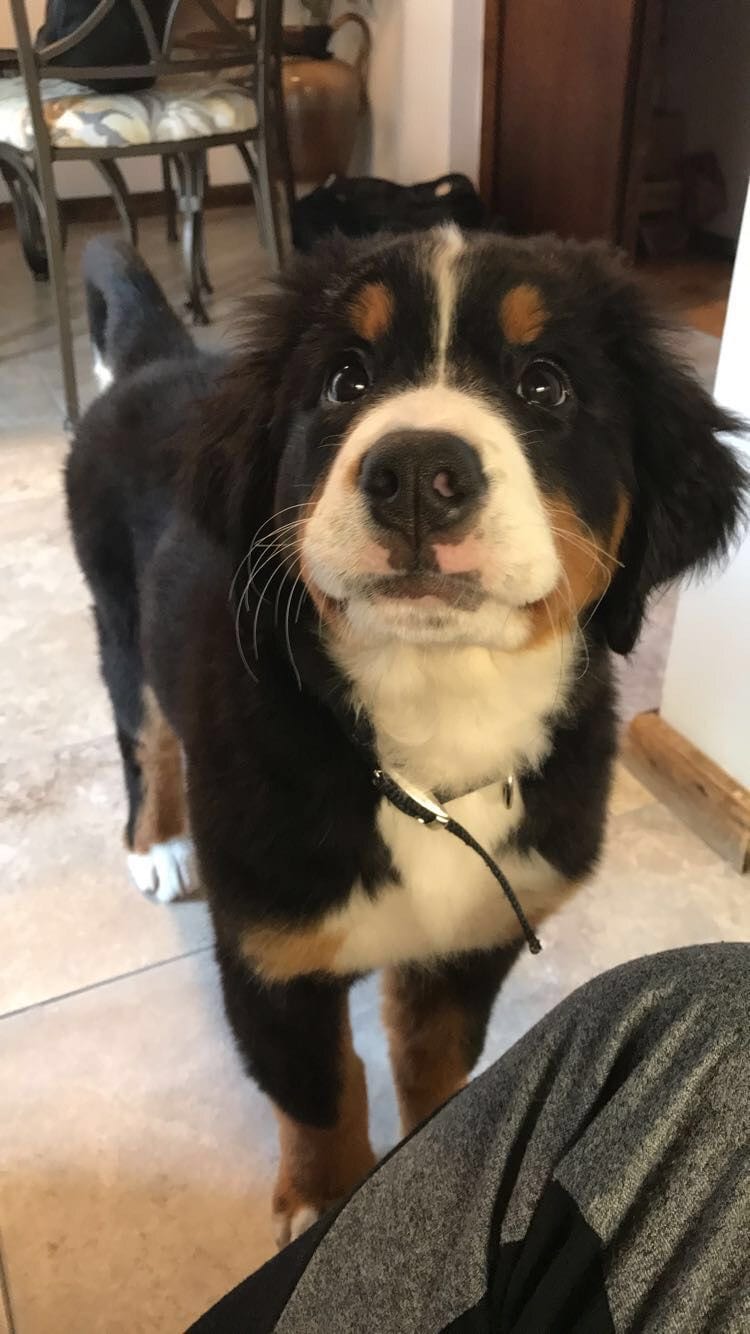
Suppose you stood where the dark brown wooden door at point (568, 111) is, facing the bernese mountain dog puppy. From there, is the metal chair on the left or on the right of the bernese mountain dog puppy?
right

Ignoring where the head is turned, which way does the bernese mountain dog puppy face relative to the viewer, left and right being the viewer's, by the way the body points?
facing the viewer and to the right of the viewer

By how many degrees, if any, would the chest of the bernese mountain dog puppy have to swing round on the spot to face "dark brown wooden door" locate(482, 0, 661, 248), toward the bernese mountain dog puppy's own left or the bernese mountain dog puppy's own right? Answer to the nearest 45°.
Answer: approximately 135° to the bernese mountain dog puppy's own left
